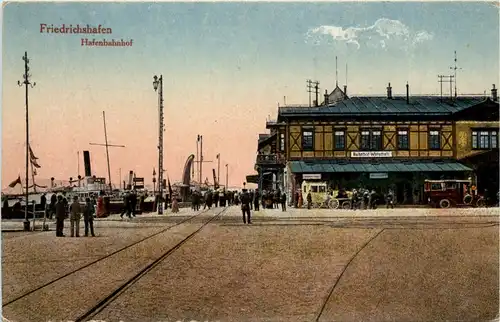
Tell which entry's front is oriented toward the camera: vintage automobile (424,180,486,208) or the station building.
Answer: the station building

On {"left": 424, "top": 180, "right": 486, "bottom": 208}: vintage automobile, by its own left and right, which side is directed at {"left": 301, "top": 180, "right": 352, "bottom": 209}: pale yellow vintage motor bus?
back

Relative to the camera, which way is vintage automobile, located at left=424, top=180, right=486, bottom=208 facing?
to the viewer's right

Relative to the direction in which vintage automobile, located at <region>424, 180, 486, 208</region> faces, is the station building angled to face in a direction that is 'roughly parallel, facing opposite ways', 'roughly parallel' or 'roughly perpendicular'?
roughly perpendicular

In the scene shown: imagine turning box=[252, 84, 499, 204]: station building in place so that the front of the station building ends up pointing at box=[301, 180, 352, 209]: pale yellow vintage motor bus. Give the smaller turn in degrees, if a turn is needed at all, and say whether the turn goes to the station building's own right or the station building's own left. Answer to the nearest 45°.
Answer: approximately 90° to the station building's own right

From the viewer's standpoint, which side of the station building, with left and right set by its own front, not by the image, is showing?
front

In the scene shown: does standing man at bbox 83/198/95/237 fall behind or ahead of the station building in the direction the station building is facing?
ahead

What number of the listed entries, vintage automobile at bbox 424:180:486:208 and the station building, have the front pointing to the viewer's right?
1
